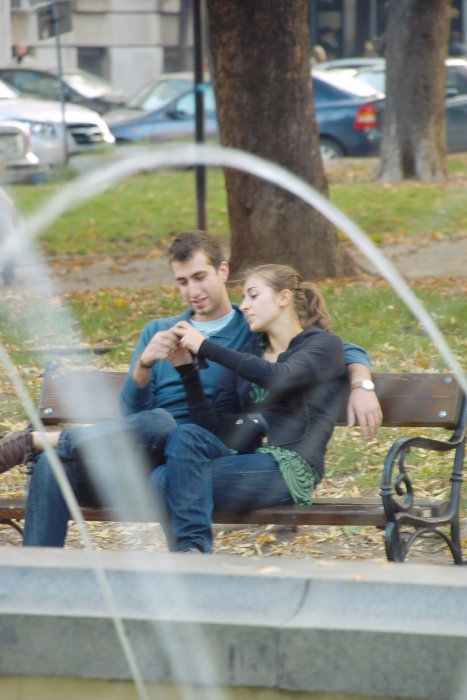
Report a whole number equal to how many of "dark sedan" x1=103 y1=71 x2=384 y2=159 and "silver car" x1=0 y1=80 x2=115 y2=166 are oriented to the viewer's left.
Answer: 1

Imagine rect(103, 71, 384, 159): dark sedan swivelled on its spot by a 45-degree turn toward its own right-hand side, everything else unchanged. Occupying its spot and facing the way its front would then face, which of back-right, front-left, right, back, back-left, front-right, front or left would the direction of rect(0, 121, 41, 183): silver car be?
left

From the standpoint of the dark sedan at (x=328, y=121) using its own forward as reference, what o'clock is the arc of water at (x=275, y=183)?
The arc of water is roughly at 9 o'clock from the dark sedan.

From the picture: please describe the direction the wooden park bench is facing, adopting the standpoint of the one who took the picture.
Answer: facing the viewer and to the left of the viewer

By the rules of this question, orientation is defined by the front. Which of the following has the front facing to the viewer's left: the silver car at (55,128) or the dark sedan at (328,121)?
the dark sedan

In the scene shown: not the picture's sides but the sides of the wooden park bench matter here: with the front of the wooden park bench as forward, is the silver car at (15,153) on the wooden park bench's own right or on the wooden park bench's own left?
on the wooden park bench's own right

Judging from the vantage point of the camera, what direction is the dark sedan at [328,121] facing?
facing to the left of the viewer

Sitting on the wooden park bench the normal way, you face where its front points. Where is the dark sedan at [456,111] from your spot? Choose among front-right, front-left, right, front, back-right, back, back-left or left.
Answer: back-right

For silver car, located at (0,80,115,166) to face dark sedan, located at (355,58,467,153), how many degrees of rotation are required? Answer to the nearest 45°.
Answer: approximately 45° to its left

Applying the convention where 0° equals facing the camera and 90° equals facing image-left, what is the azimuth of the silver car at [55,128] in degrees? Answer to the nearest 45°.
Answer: approximately 315°

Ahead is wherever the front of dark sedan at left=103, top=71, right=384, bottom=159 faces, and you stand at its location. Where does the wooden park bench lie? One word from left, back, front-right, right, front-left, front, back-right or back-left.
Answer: left

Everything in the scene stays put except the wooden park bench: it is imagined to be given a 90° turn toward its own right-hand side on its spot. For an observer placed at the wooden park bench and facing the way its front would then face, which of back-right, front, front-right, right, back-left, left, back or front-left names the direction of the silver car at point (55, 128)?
front-right

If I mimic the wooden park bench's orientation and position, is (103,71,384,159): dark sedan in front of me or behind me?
behind
